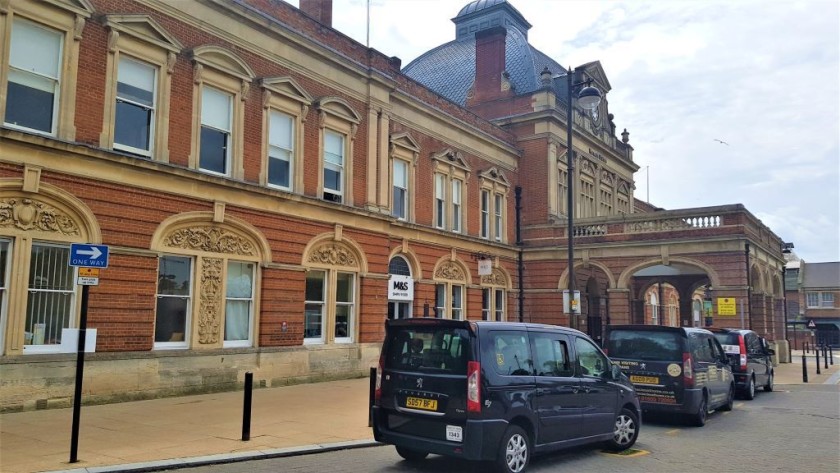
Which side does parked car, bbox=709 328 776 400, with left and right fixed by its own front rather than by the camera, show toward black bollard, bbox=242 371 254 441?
back

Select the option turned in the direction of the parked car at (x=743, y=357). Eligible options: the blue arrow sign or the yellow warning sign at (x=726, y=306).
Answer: the yellow warning sign

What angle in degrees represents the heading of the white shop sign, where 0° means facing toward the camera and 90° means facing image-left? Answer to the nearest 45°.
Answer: approximately 0°

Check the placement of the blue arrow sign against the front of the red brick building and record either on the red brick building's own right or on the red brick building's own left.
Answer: on the red brick building's own right

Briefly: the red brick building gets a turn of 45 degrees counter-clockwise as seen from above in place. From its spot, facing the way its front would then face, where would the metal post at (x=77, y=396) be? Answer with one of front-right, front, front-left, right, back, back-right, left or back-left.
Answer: right

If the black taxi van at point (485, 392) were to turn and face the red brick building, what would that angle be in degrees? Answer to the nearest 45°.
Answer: approximately 90° to its left

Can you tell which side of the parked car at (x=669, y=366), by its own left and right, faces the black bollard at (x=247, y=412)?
back

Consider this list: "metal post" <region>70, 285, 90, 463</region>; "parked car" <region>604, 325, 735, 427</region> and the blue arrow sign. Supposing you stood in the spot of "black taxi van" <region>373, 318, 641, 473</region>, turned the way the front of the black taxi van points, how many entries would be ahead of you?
1
